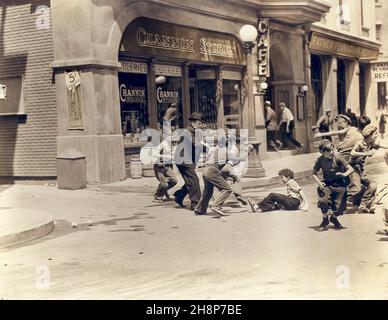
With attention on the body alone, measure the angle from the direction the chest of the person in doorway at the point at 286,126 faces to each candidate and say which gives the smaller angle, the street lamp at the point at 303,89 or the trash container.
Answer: the trash container

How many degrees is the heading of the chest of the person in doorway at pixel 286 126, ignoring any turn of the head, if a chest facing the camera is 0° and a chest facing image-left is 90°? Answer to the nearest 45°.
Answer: approximately 90°

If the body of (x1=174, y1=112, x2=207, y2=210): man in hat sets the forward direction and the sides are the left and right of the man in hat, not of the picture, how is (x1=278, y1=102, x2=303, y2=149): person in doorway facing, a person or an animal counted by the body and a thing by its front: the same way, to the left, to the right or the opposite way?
the opposite way

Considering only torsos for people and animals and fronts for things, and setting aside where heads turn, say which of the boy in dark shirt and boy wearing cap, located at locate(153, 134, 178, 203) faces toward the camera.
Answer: the boy in dark shirt

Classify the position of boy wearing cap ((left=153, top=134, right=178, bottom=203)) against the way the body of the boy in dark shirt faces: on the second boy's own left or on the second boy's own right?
on the second boy's own right

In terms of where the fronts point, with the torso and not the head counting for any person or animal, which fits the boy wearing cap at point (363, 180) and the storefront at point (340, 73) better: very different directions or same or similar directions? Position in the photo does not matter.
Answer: same or similar directions

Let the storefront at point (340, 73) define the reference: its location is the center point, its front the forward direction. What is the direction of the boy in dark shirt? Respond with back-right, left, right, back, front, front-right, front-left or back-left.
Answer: front-right

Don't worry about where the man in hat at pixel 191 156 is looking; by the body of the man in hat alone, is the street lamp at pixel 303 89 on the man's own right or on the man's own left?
on the man's own left

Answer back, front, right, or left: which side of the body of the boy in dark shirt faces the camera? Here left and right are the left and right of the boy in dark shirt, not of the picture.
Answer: front

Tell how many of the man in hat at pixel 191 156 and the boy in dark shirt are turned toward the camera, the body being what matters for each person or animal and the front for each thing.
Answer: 1

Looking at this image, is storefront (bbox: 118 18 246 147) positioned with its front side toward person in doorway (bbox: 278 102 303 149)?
no

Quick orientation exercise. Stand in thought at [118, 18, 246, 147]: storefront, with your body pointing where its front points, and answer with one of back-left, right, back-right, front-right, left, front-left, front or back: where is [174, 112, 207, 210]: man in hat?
front-right
